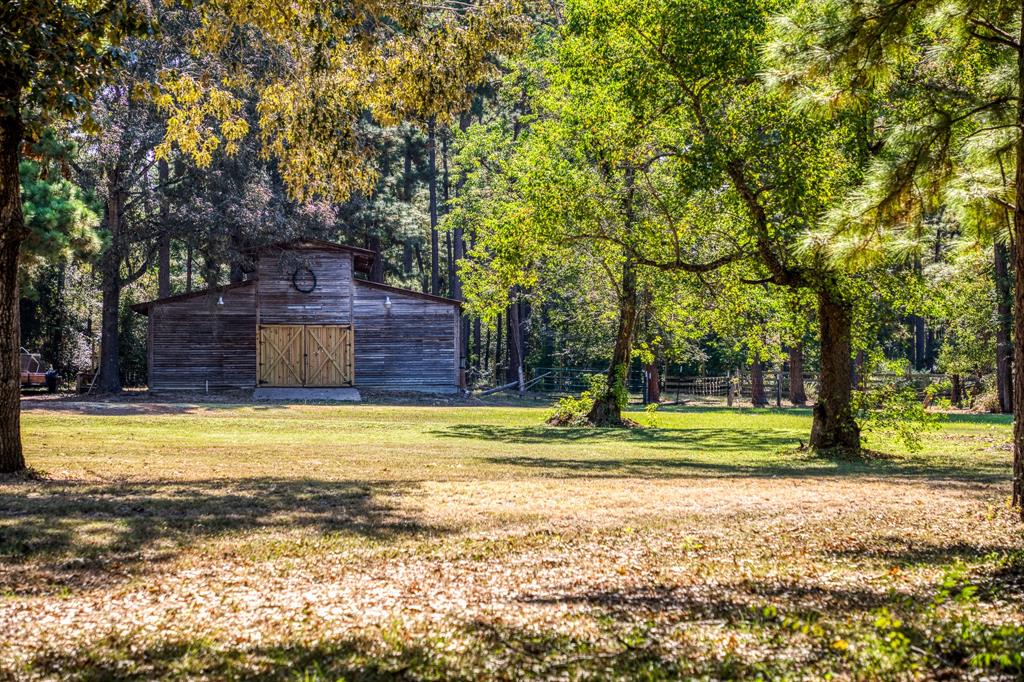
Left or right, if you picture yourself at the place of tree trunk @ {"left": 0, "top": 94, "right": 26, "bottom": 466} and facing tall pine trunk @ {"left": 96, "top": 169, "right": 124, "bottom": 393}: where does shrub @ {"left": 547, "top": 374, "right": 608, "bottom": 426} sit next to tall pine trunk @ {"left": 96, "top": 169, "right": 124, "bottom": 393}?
right

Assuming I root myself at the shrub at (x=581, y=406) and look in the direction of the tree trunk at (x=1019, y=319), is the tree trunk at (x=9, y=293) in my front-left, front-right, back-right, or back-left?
front-right

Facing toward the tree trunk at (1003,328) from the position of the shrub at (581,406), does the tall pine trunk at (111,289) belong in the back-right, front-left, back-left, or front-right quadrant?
back-left

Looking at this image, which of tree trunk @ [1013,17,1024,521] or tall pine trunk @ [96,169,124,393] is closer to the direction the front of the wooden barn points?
the tree trunk

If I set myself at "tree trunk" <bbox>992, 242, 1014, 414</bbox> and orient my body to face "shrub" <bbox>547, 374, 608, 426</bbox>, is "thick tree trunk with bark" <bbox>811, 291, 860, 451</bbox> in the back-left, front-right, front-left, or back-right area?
front-left

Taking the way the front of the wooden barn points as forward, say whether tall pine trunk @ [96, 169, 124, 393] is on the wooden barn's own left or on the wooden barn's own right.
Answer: on the wooden barn's own right

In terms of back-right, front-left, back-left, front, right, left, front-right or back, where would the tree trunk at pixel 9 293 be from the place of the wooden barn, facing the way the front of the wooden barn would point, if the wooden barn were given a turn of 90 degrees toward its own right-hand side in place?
left

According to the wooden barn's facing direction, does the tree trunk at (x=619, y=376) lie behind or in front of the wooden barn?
in front

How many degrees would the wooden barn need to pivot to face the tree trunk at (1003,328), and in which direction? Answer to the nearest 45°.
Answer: approximately 90° to its left

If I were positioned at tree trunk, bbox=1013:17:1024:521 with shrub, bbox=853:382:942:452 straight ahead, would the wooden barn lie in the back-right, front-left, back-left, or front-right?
front-left

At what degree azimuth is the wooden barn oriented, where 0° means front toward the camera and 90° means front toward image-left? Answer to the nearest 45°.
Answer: approximately 0°

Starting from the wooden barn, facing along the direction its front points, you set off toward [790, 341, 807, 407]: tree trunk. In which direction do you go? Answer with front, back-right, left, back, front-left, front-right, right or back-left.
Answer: left

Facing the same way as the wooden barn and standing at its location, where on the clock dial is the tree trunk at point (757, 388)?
The tree trunk is roughly at 9 o'clock from the wooden barn.

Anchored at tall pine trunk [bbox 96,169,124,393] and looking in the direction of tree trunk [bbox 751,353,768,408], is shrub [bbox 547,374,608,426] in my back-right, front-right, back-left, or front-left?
front-right

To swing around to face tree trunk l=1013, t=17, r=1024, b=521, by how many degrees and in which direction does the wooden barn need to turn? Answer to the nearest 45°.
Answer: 0° — it already faces it

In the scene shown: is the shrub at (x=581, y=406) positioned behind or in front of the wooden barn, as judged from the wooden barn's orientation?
in front
